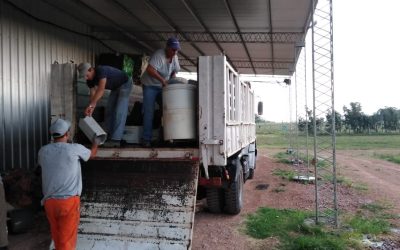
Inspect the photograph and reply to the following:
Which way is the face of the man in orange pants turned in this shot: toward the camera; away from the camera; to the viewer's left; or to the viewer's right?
away from the camera

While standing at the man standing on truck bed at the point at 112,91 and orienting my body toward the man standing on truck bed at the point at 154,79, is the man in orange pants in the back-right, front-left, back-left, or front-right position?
back-right

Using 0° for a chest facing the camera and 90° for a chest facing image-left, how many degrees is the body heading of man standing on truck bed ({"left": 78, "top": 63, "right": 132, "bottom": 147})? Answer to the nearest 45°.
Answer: approximately 90°

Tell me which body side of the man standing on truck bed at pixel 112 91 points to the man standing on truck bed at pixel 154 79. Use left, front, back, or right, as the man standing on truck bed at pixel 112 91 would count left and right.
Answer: back

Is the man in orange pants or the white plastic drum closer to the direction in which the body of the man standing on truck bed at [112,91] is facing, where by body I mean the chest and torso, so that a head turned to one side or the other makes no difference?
the man in orange pants
